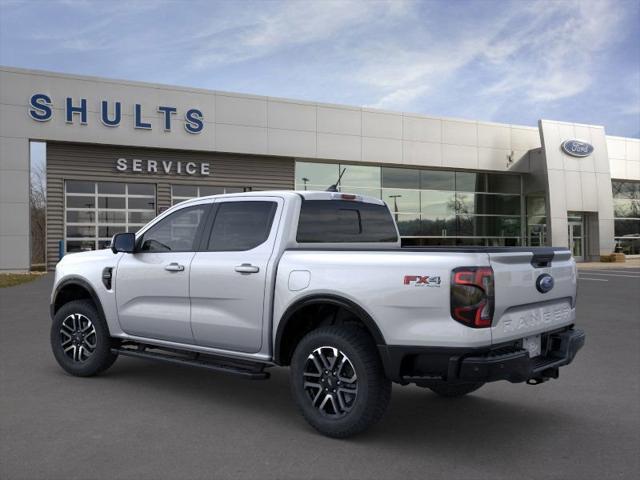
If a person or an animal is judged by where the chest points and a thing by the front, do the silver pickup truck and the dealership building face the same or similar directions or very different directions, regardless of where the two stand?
very different directions

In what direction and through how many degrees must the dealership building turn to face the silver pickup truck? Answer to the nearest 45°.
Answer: approximately 45° to its right

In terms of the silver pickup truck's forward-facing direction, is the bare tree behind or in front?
in front

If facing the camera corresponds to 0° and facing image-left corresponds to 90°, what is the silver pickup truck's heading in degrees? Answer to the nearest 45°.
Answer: approximately 135°

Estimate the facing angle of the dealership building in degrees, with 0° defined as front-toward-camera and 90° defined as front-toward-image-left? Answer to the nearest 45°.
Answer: approximately 315°

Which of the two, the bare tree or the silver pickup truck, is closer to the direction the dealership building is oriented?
the silver pickup truck
